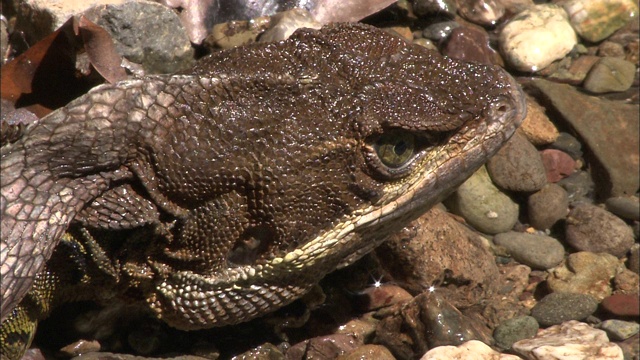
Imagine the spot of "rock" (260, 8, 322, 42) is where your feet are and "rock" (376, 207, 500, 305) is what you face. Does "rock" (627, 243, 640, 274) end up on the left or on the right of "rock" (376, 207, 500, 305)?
left

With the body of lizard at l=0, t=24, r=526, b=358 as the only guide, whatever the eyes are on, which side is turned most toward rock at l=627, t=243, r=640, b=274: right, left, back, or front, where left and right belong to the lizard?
front

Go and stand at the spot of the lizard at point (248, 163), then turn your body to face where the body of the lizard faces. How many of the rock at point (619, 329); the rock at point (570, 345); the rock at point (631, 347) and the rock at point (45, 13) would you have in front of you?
3

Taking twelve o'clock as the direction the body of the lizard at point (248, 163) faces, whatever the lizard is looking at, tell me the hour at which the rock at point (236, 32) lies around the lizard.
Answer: The rock is roughly at 9 o'clock from the lizard.

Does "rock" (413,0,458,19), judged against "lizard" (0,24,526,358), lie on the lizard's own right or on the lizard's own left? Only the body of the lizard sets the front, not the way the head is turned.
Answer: on the lizard's own left

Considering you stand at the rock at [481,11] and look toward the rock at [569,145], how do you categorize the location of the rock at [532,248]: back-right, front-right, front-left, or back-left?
front-right

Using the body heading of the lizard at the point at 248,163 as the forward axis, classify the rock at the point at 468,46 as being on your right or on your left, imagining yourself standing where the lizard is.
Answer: on your left

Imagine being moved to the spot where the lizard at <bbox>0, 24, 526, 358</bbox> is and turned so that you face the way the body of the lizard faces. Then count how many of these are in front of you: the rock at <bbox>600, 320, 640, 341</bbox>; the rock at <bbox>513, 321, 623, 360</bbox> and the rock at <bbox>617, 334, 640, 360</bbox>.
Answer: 3

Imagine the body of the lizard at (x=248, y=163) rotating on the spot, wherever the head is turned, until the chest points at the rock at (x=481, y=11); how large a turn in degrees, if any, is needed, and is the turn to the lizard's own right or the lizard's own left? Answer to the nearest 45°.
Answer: approximately 45° to the lizard's own left

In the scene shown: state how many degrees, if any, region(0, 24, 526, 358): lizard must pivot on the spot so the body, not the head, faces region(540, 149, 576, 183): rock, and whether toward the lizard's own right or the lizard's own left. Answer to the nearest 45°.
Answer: approximately 45° to the lizard's own left

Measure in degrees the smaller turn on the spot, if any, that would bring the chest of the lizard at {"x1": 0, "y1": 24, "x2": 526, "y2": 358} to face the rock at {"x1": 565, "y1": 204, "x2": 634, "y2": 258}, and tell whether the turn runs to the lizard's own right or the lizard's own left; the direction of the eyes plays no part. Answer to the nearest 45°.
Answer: approximately 45° to the lizard's own left

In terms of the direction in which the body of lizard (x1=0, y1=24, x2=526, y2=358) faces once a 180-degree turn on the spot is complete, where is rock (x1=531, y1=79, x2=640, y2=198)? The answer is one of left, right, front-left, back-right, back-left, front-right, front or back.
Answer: back-right

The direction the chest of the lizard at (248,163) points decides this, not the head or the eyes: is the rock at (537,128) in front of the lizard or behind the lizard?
in front

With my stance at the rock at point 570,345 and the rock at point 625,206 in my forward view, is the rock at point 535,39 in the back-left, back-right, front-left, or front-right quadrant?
front-left

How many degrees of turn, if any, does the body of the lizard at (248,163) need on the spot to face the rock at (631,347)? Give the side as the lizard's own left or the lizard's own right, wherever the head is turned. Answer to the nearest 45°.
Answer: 0° — it already faces it

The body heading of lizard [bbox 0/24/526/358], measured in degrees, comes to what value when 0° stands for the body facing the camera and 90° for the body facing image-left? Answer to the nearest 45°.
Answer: approximately 270°

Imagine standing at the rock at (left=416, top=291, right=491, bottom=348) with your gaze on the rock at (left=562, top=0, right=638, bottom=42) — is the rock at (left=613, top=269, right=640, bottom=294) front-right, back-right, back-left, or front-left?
front-right
